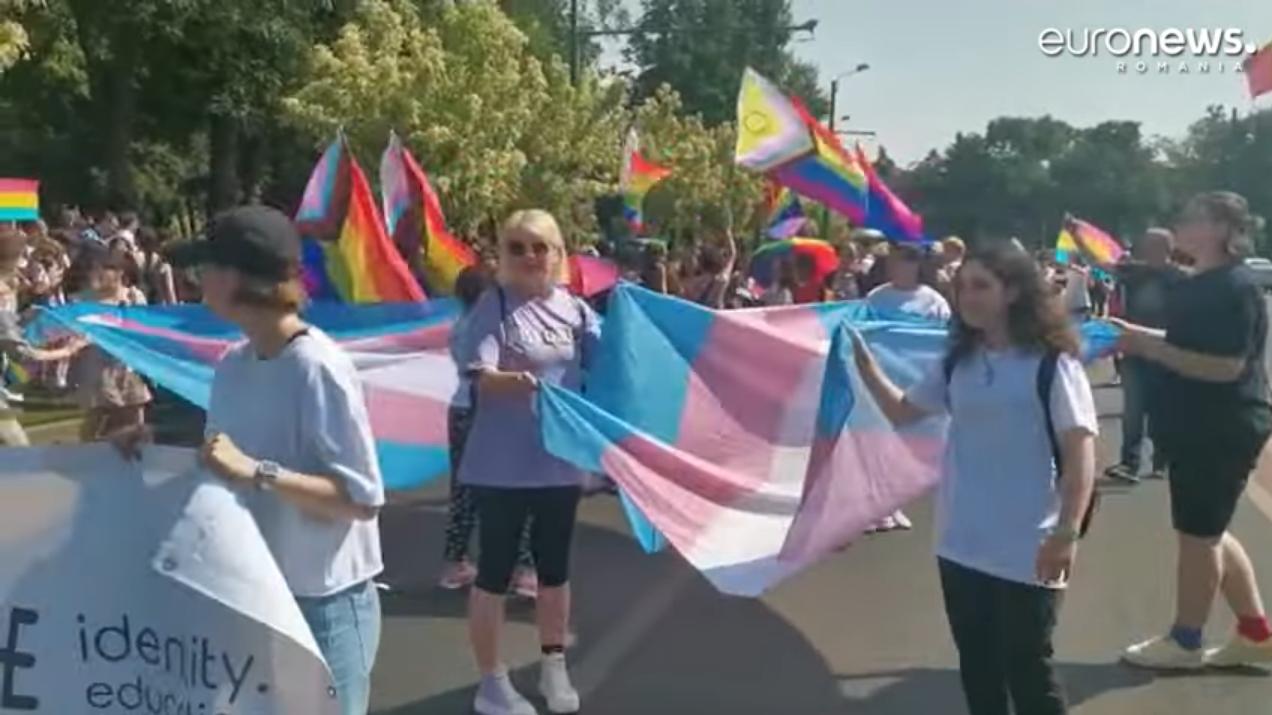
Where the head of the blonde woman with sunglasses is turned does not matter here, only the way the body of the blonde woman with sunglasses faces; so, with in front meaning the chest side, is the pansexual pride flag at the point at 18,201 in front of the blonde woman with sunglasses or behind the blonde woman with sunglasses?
behind

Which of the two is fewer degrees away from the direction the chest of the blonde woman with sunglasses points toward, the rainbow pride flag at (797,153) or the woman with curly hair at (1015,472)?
the woman with curly hair

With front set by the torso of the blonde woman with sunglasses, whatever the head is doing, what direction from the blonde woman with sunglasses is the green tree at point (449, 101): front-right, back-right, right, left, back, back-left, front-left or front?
back

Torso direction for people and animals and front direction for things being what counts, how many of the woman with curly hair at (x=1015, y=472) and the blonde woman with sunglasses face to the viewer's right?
0

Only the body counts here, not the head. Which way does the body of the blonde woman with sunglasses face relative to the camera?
toward the camera

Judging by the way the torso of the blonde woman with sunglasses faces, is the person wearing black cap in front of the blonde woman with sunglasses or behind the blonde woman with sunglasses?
in front

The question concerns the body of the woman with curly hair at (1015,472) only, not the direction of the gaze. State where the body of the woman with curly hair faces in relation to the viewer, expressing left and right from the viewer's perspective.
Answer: facing the viewer and to the left of the viewer

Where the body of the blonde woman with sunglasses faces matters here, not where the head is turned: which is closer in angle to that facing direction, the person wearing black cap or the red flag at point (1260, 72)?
the person wearing black cap

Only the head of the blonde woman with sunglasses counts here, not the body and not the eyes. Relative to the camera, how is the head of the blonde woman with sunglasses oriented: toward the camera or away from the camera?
toward the camera

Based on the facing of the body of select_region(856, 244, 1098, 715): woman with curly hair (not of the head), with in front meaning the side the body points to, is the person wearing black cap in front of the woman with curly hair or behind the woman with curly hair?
in front
